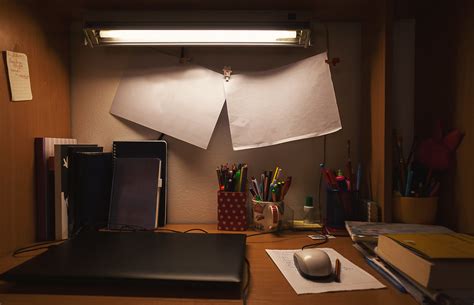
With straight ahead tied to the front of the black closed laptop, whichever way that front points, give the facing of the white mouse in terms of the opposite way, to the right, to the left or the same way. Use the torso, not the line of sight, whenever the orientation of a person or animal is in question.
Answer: the opposite way

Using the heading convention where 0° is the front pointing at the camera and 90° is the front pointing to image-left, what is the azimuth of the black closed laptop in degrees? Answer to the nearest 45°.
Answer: approximately 0°

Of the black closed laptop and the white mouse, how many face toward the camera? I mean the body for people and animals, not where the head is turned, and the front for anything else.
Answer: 1

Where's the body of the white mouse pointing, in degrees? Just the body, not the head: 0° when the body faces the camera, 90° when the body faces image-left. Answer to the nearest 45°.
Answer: approximately 135°
